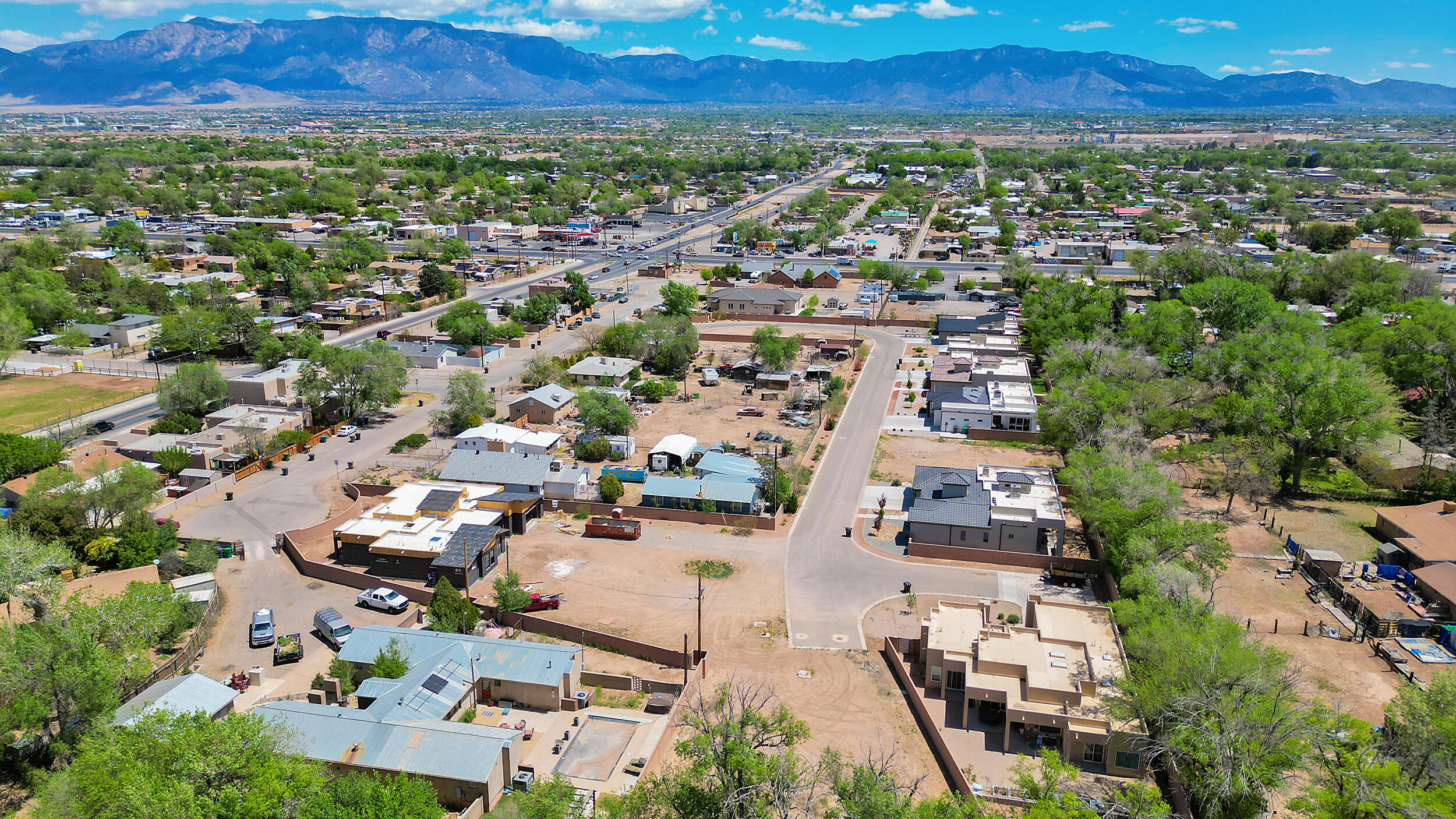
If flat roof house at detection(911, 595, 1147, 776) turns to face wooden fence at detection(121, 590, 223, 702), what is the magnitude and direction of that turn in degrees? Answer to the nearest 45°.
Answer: approximately 90° to its left

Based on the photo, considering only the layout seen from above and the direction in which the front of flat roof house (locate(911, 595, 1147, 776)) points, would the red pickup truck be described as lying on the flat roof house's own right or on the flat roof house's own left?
on the flat roof house's own left

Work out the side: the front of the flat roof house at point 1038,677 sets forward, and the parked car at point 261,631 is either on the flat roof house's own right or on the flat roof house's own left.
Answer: on the flat roof house's own left

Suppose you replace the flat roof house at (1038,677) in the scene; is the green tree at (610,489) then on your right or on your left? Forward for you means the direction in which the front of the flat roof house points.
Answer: on your left

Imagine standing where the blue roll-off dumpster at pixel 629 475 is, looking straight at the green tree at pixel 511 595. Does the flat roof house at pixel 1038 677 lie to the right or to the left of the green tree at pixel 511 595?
left

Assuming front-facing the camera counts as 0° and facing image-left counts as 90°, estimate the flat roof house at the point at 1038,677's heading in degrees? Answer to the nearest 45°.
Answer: approximately 180°

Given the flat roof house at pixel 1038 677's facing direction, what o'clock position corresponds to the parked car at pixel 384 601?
The parked car is roughly at 9 o'clock from the flat roof house.
